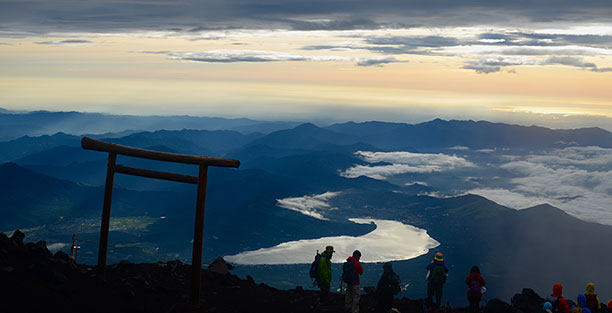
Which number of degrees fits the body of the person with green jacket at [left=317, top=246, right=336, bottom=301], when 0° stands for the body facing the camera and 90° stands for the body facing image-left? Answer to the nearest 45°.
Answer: approximately 270°

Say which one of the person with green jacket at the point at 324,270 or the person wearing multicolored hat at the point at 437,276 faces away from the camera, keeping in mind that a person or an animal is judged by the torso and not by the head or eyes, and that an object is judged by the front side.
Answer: the person wearing multicolored hat

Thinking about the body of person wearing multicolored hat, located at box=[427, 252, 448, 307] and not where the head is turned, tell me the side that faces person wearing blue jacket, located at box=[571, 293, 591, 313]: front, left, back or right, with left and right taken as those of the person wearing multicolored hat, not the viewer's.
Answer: right

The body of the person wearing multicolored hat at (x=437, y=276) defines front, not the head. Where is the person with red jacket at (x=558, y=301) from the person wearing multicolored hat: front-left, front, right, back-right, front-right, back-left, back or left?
right

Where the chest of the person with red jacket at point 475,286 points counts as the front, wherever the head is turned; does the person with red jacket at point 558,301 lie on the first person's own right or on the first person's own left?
on the first person's own right

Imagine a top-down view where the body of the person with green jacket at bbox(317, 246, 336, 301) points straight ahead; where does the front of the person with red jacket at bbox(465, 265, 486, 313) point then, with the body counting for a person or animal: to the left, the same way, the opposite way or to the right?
to the left

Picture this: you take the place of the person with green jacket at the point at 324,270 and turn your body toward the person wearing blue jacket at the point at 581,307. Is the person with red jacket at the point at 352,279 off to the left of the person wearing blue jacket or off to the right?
right

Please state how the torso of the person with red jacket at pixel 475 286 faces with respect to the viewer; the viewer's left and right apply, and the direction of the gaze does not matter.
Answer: facing away from the viewer

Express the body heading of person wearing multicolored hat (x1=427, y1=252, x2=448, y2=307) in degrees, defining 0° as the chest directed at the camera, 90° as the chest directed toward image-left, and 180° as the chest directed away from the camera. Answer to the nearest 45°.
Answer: approximately 180°

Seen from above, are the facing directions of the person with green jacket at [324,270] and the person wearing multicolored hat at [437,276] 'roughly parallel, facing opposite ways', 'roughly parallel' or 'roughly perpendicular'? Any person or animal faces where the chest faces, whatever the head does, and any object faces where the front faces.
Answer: roughly perpendicular

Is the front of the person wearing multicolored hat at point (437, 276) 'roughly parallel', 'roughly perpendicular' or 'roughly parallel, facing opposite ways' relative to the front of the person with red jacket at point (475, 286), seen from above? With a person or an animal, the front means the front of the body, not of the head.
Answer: roughly parallel
